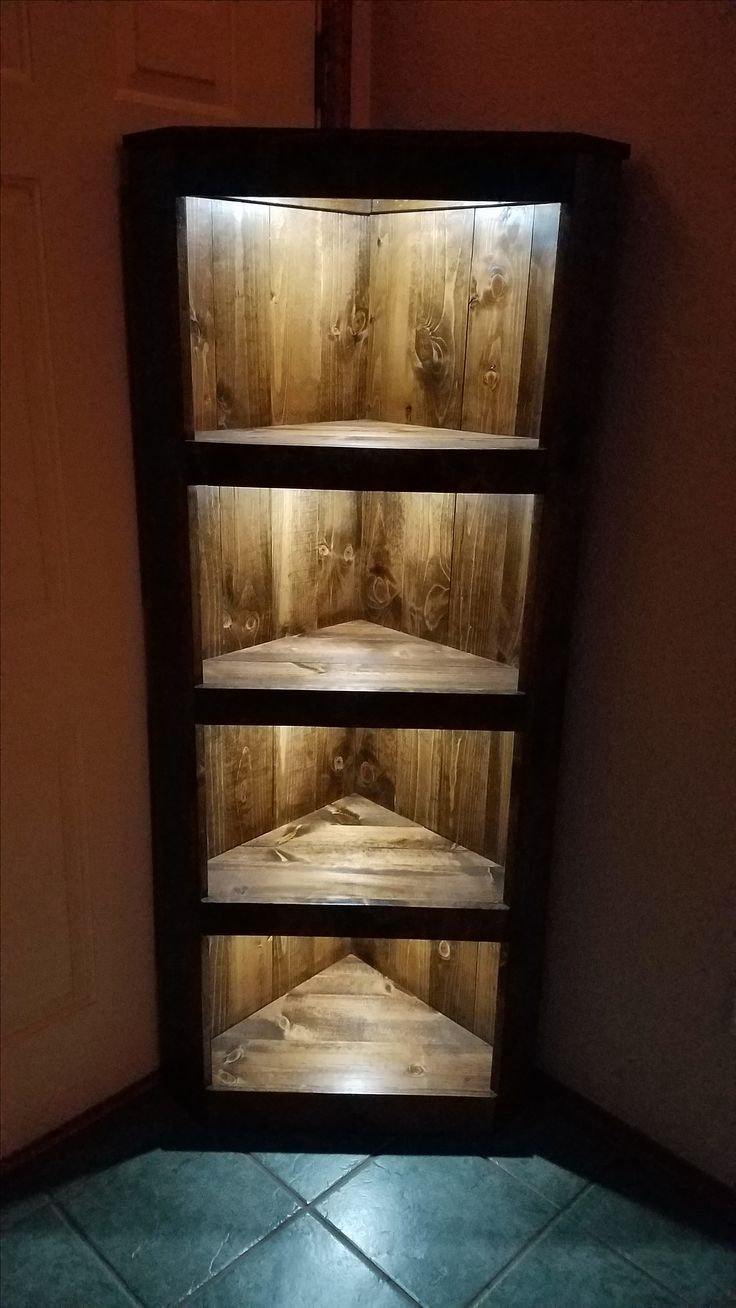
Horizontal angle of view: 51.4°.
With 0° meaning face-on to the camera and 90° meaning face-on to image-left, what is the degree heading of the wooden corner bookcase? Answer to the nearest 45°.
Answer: approximately 0°
